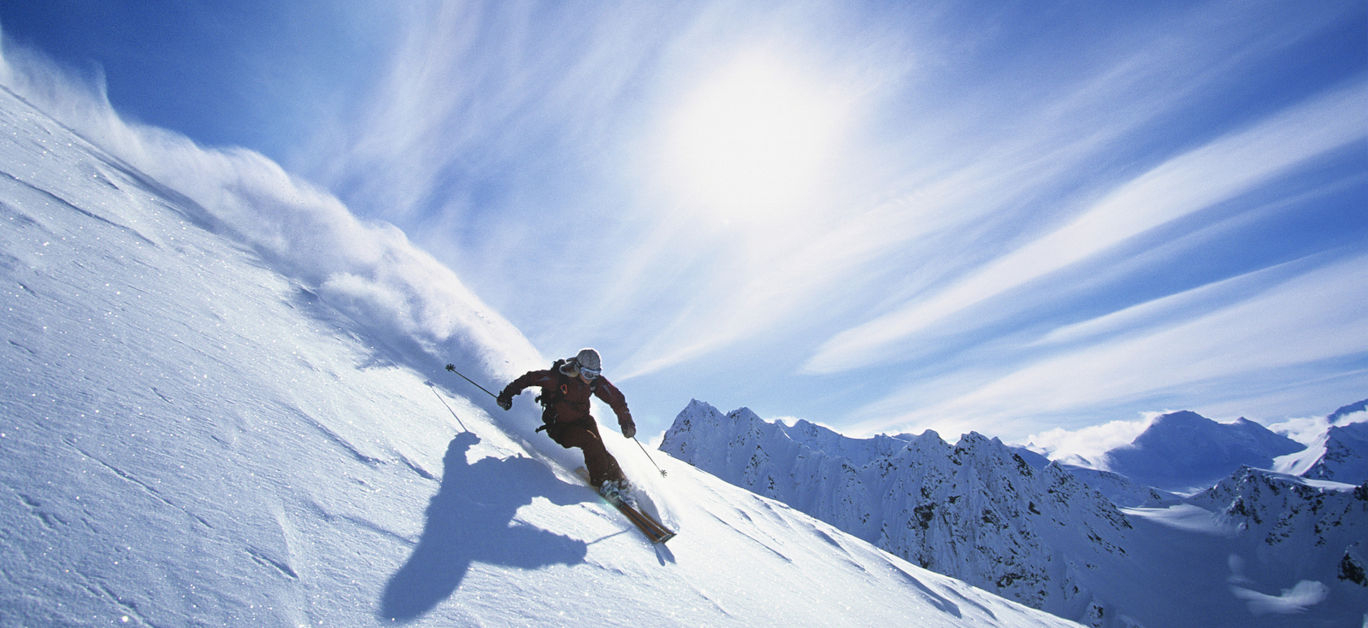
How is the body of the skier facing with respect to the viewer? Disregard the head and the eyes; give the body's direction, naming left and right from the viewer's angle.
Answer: facing the viewer and to the right of the viewer

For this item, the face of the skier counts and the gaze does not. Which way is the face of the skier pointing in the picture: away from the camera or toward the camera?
toward the camera
